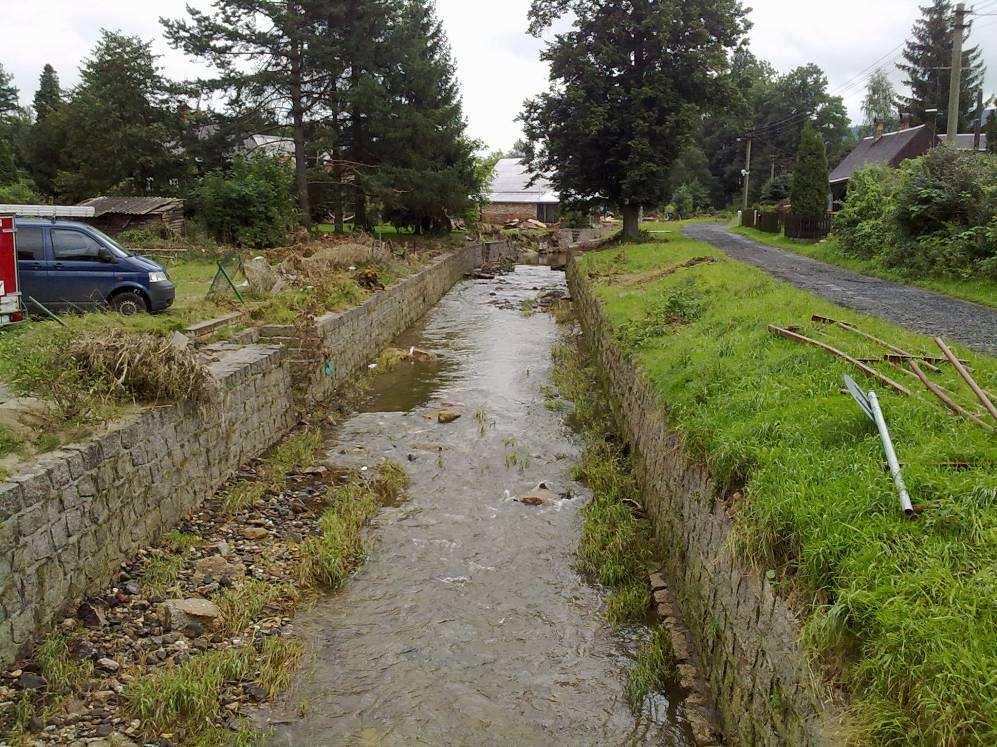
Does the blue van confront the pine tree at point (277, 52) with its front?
no

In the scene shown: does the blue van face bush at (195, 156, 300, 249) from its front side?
no

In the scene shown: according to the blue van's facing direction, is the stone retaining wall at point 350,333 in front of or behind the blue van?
in front

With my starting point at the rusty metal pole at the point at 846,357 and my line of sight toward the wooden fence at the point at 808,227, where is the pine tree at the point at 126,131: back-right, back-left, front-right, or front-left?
front-left

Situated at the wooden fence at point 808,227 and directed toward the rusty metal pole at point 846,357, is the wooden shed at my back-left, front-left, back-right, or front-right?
front-right

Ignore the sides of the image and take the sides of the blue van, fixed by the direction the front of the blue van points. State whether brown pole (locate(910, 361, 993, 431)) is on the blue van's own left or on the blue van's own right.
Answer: on the blue van's own right

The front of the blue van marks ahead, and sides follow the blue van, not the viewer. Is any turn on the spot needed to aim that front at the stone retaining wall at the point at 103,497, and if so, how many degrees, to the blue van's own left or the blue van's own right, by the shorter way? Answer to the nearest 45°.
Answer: approximately 90° to the blue van's own right

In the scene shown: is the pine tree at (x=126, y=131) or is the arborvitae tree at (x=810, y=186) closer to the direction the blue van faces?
the arborvitae tree

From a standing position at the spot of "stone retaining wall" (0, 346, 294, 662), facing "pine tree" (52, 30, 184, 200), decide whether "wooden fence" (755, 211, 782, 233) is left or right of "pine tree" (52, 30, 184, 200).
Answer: right

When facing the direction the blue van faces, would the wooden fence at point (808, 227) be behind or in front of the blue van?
in front

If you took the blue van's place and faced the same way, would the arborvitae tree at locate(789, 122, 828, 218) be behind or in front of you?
in front

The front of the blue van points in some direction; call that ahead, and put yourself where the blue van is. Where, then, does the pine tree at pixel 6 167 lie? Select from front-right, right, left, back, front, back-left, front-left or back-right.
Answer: left

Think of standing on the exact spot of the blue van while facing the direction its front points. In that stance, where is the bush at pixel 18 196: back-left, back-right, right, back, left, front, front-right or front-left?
left

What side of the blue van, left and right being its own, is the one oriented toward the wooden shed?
left

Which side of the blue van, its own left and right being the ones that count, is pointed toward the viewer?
right

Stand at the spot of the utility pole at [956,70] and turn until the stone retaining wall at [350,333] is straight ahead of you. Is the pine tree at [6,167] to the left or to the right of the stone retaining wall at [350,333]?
right

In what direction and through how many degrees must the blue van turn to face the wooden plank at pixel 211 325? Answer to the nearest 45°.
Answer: approximately 45° to its right

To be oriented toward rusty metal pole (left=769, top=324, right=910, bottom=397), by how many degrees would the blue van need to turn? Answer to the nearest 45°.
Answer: approximately 45° to its right
